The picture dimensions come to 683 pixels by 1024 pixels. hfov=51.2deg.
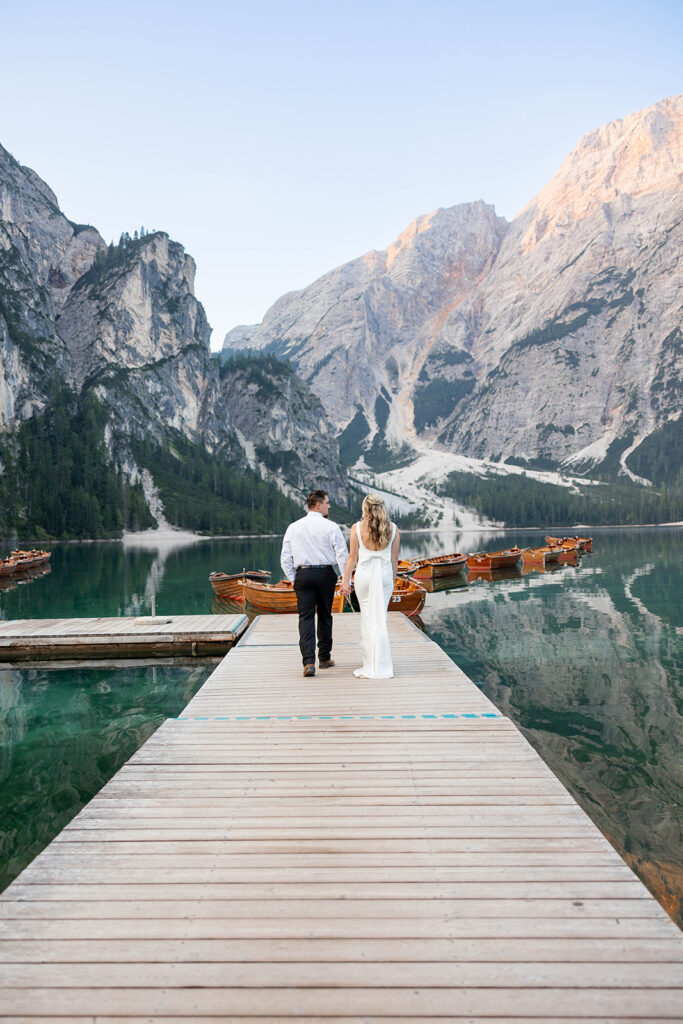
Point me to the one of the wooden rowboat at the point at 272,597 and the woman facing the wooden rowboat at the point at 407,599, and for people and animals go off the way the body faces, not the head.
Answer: the woman

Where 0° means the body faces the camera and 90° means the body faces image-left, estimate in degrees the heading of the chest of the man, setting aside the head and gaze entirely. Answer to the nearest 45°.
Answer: approximately 180°

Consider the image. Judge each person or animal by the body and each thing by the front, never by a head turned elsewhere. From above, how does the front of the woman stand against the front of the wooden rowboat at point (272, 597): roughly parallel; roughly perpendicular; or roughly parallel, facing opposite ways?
roughly perpendicular

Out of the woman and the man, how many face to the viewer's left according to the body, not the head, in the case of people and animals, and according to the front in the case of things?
0

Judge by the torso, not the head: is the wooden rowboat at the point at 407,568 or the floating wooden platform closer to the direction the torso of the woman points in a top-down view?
the wooden rowboat

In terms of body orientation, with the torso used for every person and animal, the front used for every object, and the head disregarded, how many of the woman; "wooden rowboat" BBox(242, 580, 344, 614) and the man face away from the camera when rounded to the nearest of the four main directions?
2

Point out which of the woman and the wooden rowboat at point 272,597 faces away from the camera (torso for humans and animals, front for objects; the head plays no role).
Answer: the woman

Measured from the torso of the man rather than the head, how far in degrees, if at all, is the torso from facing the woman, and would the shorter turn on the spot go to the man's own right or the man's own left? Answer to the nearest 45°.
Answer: approximately 135° to the man's own right

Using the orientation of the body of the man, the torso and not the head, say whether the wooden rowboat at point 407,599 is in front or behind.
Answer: in front

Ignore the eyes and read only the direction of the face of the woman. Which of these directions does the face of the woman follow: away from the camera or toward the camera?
away from the camera

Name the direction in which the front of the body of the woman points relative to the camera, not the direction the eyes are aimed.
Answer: away from the camera

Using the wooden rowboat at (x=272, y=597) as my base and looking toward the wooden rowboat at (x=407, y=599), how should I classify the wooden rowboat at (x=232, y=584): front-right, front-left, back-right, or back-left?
back-left

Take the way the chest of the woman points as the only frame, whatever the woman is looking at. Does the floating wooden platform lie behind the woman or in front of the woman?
in front

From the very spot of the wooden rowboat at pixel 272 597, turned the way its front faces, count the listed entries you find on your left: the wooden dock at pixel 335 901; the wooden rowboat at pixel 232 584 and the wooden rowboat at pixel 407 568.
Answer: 1

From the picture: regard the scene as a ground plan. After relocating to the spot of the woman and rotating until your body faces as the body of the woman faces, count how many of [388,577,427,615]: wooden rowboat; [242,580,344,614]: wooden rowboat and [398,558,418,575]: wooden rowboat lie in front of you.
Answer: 3

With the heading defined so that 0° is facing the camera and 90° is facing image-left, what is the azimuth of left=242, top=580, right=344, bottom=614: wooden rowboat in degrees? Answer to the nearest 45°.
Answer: approximately 90°
